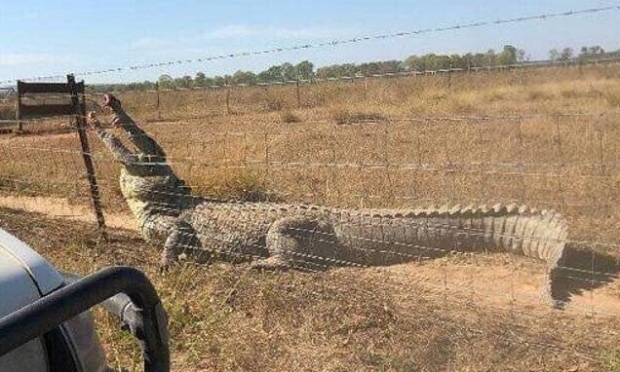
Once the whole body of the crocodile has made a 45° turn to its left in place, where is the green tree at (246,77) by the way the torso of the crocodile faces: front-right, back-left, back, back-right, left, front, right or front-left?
back-right

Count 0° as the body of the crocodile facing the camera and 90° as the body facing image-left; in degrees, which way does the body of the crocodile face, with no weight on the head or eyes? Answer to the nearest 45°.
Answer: approximately 90°
